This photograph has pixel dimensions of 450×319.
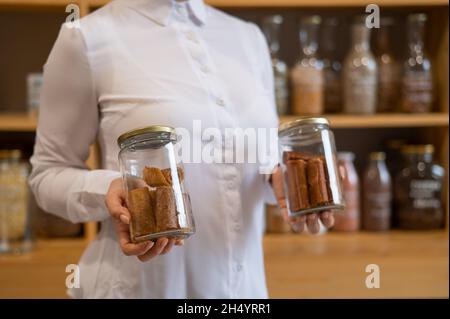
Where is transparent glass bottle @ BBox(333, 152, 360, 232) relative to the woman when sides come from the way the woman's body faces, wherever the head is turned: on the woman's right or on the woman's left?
on the woman's left

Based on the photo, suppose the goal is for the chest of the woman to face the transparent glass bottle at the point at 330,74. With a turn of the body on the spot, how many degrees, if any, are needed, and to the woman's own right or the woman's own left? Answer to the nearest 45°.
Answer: approximately 90° to the woman's own left

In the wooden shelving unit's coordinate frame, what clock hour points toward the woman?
The woman is roughly at 1 o'clock from the wooden shelving unit.

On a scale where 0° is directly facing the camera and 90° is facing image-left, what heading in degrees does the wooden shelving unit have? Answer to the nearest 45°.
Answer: approximately 0°

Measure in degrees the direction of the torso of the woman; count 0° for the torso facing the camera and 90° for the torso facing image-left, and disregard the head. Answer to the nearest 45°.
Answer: approximately 315°
